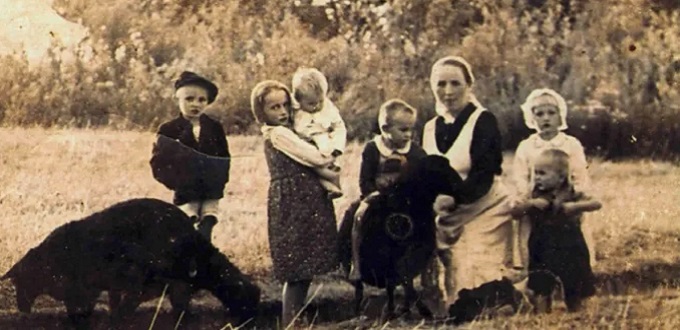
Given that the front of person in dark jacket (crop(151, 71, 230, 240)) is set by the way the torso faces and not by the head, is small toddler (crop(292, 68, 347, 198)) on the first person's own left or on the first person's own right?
on the first person's own left

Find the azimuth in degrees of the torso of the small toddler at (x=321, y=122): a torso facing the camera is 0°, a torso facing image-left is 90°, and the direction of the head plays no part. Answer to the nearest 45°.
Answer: approximately 45°

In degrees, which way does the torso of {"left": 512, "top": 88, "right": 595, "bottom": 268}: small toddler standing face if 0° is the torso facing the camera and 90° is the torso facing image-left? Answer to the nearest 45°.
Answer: approximately 0°

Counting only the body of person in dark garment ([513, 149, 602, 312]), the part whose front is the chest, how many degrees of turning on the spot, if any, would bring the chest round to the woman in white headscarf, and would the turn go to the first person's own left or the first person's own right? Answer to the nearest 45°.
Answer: approximately 90° to the first person's own right

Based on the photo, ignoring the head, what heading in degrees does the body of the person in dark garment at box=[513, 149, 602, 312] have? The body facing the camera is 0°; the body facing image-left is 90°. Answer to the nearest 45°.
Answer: approximately 0°
